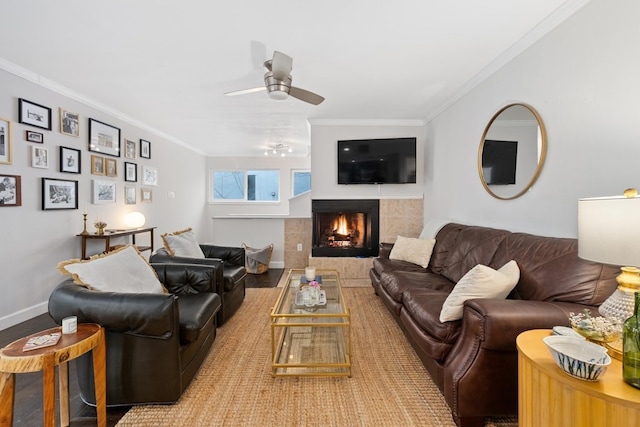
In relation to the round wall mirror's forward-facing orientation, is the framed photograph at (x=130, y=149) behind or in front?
in front

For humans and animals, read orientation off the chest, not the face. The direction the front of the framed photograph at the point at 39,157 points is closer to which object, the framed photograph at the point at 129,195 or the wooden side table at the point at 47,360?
the wooden side table

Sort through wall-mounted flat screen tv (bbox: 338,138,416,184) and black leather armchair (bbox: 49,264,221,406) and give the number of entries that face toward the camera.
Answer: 1

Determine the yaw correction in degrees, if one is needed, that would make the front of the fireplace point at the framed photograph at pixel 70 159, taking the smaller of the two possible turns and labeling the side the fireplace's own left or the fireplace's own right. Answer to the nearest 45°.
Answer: approximately 45° to the fireplace's own right

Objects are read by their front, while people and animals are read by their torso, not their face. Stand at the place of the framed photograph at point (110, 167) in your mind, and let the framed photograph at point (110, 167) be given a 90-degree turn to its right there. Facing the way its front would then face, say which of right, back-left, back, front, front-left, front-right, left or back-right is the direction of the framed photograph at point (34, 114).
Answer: front

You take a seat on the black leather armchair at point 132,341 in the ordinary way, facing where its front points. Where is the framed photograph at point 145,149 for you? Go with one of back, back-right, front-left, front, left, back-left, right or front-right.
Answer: left

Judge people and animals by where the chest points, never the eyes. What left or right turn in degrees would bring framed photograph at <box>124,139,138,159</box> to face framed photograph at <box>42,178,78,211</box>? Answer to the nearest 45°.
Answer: approximately 90° to its right

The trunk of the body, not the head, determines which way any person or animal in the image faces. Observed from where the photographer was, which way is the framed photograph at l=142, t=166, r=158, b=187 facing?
facing the viewer and to the right of the viewer

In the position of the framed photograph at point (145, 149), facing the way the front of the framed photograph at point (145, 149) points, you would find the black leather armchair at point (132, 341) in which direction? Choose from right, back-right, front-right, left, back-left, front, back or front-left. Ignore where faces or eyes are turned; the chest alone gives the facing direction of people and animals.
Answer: front-right

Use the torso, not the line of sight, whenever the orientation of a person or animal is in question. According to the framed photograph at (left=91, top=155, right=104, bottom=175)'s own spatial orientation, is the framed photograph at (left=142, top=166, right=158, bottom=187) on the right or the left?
on its left

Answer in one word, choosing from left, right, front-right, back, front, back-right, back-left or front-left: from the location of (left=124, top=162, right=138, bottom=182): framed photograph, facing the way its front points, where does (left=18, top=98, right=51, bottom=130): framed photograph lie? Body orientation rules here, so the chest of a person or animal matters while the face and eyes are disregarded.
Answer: right

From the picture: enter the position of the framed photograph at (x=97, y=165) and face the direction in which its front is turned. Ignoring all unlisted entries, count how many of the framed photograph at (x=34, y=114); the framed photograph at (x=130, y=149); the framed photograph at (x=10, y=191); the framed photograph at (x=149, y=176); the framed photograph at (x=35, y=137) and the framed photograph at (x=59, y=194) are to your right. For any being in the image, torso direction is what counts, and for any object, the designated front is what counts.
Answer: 4

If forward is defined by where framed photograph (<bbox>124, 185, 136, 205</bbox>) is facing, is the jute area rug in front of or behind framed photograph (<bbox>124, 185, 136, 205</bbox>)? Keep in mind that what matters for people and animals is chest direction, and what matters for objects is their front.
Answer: in front

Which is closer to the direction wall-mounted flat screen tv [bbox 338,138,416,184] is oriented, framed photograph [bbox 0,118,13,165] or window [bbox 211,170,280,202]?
the framed photograph

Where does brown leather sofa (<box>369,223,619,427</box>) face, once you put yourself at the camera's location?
facing the viewer and to the left of the viewer

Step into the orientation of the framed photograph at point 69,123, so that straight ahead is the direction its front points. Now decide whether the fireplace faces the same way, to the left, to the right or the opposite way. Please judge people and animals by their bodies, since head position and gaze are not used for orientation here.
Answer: to the right

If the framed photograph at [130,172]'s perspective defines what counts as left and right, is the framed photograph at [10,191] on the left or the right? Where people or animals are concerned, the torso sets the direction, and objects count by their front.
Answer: on its right

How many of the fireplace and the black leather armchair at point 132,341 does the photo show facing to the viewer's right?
1

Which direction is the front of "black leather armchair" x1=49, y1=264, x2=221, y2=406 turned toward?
to the viewer's right

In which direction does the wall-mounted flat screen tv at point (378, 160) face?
toward the camera

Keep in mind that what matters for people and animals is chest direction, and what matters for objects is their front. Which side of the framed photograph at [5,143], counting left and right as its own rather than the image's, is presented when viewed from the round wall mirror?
front
